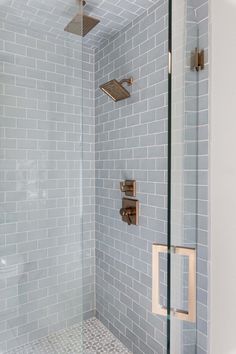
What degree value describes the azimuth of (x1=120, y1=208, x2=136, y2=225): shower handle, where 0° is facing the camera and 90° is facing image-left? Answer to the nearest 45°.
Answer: approximately 45°

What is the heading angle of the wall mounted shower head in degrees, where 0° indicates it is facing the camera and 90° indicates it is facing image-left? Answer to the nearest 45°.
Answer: approximately 45°

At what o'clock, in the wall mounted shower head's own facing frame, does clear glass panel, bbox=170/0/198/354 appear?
The clear glass panel is roughly at 10 o'clock from the wall mounted shower head.

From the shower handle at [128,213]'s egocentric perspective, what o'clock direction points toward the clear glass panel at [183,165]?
The clear glass panel is roughly at 10 o'clock from the shower handle.
